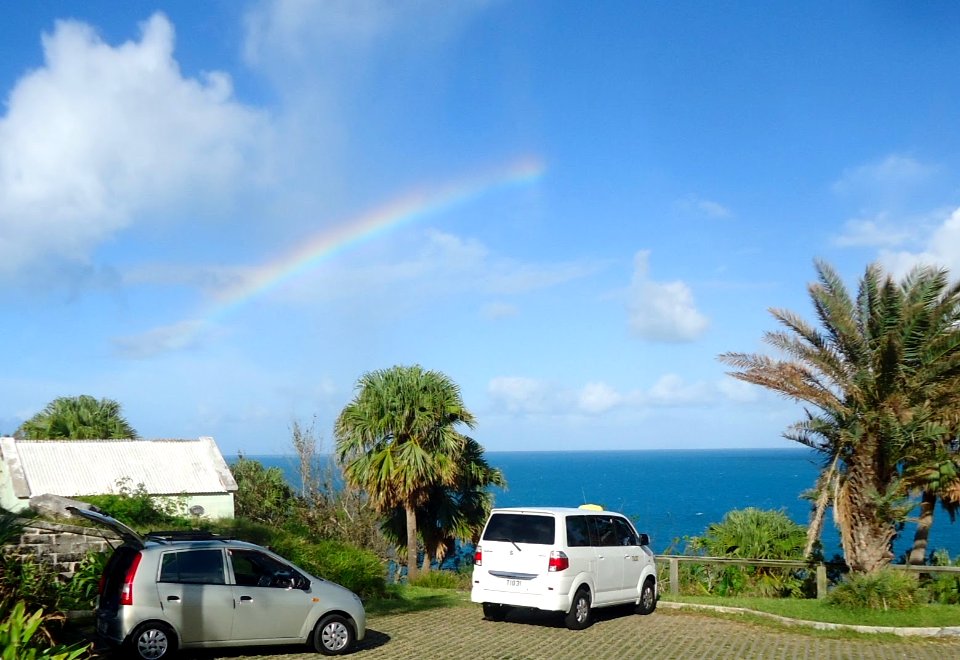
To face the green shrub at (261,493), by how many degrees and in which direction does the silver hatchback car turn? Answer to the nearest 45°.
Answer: approximately 90° to its left

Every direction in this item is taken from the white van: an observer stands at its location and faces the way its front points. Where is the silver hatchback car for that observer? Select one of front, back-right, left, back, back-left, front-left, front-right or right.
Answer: back

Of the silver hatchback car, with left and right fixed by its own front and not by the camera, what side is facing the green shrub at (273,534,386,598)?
left

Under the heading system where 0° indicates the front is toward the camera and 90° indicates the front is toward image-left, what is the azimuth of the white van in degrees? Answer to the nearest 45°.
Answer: approximately 225°

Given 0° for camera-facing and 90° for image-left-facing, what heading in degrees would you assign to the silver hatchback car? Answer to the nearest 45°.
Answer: approximately 270°

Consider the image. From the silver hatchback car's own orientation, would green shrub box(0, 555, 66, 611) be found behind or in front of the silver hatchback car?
behind

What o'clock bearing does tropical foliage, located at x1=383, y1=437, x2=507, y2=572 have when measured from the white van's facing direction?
The tropical foliage is roughly at 10 o'clock from the white van.

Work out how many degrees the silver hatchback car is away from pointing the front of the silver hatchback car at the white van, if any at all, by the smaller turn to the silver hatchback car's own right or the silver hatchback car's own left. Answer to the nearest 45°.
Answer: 0° — it already faces it
